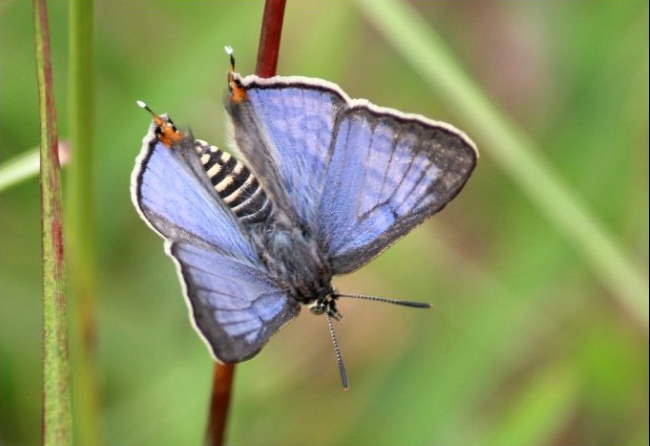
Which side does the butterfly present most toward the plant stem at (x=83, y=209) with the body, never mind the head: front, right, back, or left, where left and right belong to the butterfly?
back

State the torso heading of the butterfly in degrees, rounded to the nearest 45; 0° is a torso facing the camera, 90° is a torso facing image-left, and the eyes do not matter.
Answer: approximately 315°

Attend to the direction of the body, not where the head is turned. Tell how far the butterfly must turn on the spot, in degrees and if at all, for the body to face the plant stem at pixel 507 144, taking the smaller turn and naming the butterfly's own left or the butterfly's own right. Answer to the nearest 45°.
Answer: approximately 45° to the butterfly's own left

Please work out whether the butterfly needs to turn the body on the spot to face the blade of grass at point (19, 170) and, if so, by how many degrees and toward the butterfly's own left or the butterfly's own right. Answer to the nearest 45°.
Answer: approximately 90° to the butterfly's own right

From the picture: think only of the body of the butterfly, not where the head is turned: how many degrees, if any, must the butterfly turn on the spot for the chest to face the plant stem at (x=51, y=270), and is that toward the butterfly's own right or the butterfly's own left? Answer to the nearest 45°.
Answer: approximately 90° to the butterfly's own right
